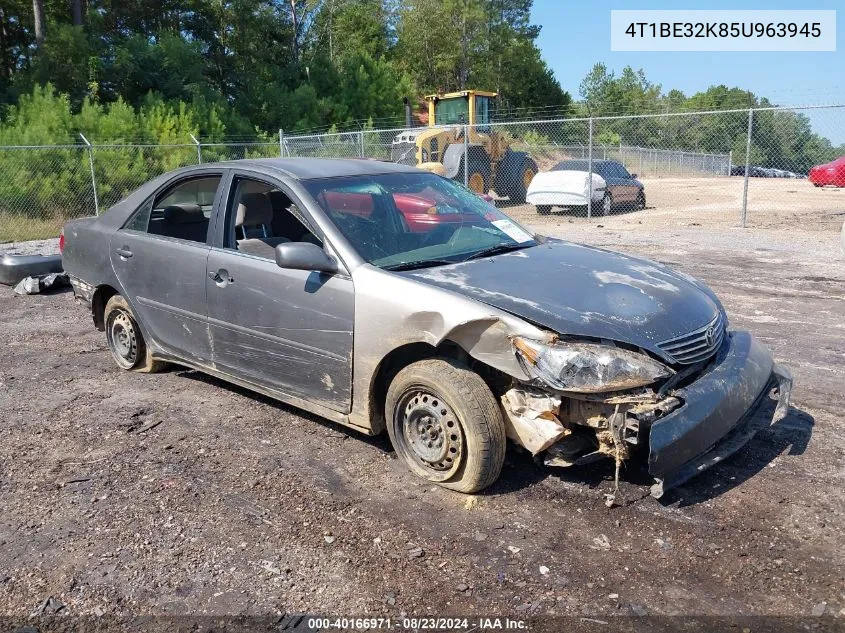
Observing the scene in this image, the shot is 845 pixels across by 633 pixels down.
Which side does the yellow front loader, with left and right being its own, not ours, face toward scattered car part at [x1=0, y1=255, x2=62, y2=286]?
back

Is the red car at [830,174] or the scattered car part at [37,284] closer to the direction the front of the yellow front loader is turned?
the red car

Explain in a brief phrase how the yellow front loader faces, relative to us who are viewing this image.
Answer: facing away from the viewer and to the right of the viewer

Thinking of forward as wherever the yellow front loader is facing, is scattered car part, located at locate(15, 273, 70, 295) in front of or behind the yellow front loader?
behind

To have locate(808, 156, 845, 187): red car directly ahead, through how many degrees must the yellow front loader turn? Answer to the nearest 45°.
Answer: approximately 45° to its right
